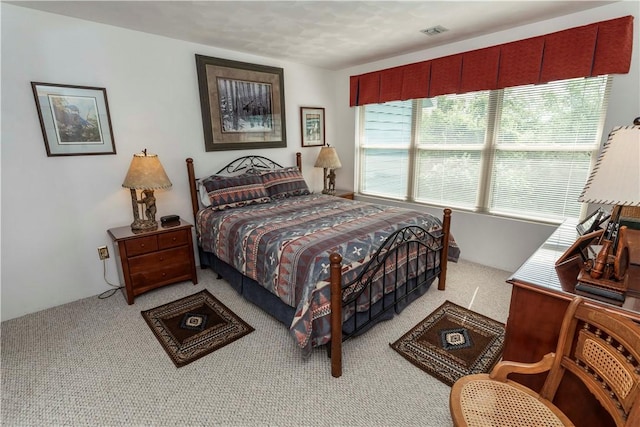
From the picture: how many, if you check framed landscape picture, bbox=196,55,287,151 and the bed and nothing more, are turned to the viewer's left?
0

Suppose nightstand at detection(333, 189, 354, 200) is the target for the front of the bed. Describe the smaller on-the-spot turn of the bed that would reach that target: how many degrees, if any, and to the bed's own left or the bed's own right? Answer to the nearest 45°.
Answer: approximately 135° to the bed's own left

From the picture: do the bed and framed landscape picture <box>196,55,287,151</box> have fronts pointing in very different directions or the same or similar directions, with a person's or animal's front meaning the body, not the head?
same or similar directions

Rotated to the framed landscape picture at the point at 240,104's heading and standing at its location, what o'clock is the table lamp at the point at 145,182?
The table lamp is roughly at 3 o'clock from the framed landscape picture.

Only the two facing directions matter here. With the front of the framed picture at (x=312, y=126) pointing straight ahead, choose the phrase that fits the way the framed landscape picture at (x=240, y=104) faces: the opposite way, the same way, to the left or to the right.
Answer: the same way

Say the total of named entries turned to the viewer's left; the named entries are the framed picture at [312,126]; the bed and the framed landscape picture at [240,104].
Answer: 0

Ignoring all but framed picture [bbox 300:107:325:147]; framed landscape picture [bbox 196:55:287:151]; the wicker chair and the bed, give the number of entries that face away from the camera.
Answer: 0

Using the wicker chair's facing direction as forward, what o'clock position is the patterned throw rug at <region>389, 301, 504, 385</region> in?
The patterned throw rug is roughly at 3 o'clock from the wicker chair.

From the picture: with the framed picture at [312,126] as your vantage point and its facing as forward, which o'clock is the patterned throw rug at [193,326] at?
The patterned throw rug is roughly at 2 o'clock from the framed picture.

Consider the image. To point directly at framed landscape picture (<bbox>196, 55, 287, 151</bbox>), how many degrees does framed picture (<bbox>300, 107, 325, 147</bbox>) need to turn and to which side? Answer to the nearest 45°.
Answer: approximately 90° to its right

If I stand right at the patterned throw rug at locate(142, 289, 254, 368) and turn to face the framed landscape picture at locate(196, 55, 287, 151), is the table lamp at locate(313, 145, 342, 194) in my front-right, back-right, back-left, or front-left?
front-right

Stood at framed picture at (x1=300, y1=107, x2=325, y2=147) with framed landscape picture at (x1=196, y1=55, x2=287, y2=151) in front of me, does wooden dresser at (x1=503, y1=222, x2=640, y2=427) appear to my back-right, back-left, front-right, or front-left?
front-left

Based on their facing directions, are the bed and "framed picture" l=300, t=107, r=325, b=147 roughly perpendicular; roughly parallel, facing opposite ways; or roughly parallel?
roughly parallel

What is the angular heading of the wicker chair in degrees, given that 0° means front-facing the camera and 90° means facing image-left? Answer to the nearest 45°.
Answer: approximately 45°

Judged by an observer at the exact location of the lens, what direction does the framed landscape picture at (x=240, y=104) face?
facing the viewer and to the right of the viewer
